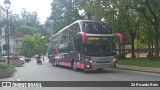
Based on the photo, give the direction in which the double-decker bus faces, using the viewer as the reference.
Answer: facing the viewer and to the right of the viewer
